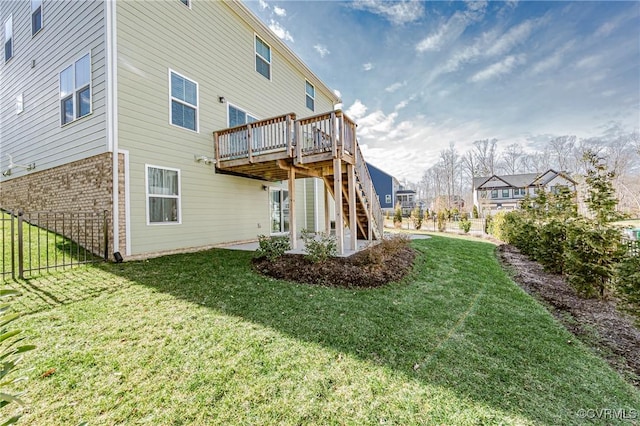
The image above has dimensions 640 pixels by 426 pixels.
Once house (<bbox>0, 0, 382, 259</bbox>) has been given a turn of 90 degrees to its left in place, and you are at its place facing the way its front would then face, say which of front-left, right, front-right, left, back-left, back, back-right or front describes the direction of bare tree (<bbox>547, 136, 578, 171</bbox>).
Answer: back-left

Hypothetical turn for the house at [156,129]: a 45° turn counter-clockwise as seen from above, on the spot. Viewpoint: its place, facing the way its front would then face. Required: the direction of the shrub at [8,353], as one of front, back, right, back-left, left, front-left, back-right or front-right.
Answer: left

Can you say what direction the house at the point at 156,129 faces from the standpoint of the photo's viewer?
facing away from the viewer and to the left of the viewer

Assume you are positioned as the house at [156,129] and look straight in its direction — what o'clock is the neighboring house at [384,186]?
The neighboring house is roughly at 3 o'clock from the house.

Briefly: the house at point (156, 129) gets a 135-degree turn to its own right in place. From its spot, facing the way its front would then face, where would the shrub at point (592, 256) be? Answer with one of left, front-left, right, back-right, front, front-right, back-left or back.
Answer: front-right

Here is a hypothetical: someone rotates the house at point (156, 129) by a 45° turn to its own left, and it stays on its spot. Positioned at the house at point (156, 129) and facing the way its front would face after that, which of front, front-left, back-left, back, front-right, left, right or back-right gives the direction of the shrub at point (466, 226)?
back

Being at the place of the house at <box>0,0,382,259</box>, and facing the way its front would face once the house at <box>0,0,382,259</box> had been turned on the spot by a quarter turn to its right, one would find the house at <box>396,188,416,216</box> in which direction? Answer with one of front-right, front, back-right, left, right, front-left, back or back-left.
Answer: front

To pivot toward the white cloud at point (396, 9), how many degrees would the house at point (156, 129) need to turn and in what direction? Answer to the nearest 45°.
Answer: approximately 135° to its right

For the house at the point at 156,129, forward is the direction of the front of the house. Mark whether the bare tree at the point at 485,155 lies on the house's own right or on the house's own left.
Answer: on the house's own right
